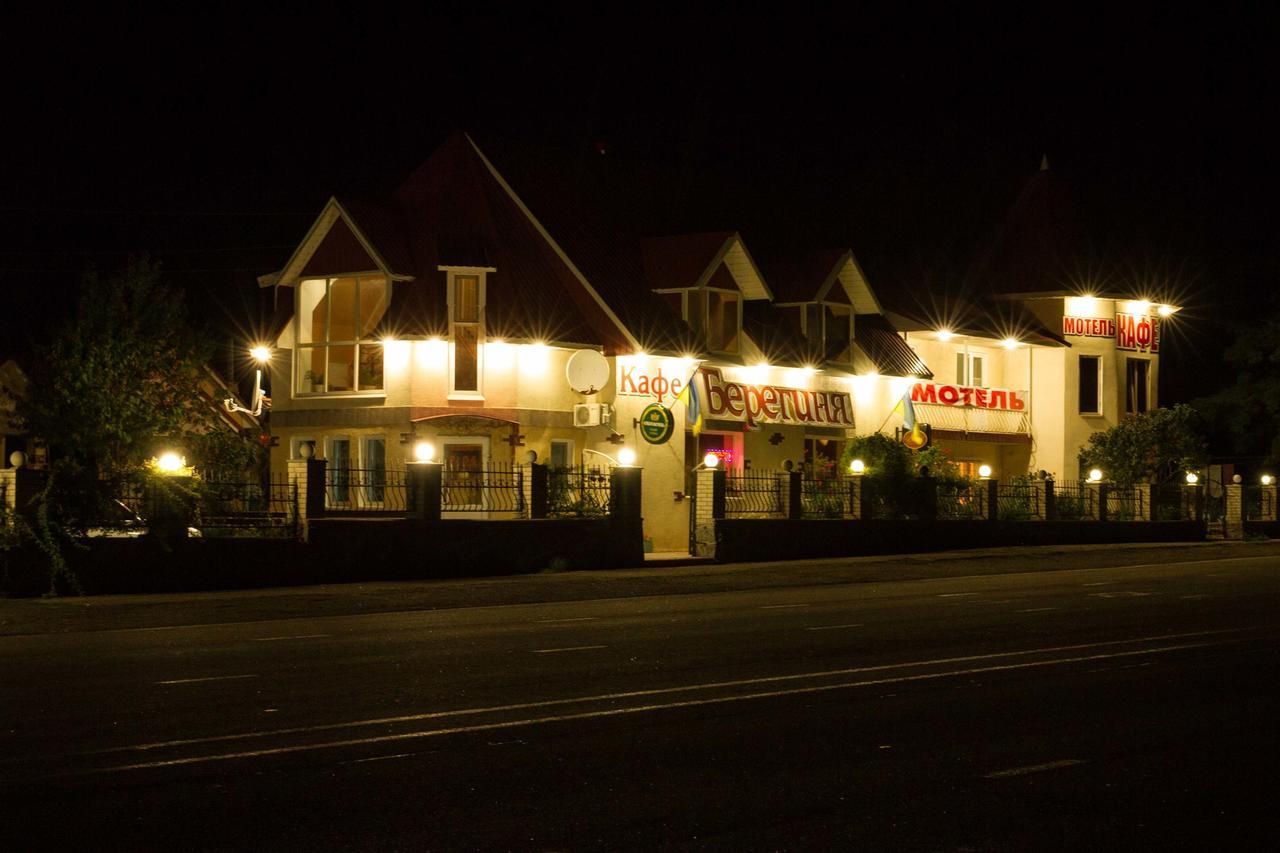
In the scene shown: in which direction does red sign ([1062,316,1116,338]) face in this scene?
toward the camera

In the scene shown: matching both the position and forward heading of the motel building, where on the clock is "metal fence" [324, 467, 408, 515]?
The metal fence is roughly at 2 o'clock from the motel building.

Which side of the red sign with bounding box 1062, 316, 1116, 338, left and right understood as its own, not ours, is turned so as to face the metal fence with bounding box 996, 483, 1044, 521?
front

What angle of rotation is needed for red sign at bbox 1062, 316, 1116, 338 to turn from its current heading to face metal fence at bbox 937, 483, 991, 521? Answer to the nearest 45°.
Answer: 0° — it already faces it

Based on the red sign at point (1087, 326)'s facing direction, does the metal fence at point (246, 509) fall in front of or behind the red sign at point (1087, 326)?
in front

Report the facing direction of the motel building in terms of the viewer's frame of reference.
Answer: facing the viewer and to the right of the viewer

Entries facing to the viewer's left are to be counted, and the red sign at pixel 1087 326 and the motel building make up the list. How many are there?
0

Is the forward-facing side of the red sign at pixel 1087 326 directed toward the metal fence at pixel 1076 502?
yes

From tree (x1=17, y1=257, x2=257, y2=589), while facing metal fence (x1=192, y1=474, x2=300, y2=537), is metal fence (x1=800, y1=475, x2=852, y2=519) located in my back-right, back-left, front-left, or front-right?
front-left

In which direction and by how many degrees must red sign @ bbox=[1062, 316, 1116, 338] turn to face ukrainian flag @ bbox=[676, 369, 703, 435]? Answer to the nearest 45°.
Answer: approximately 45° to its right

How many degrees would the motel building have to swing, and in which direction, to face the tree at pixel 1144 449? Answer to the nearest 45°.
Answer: approximately 90° to its left
